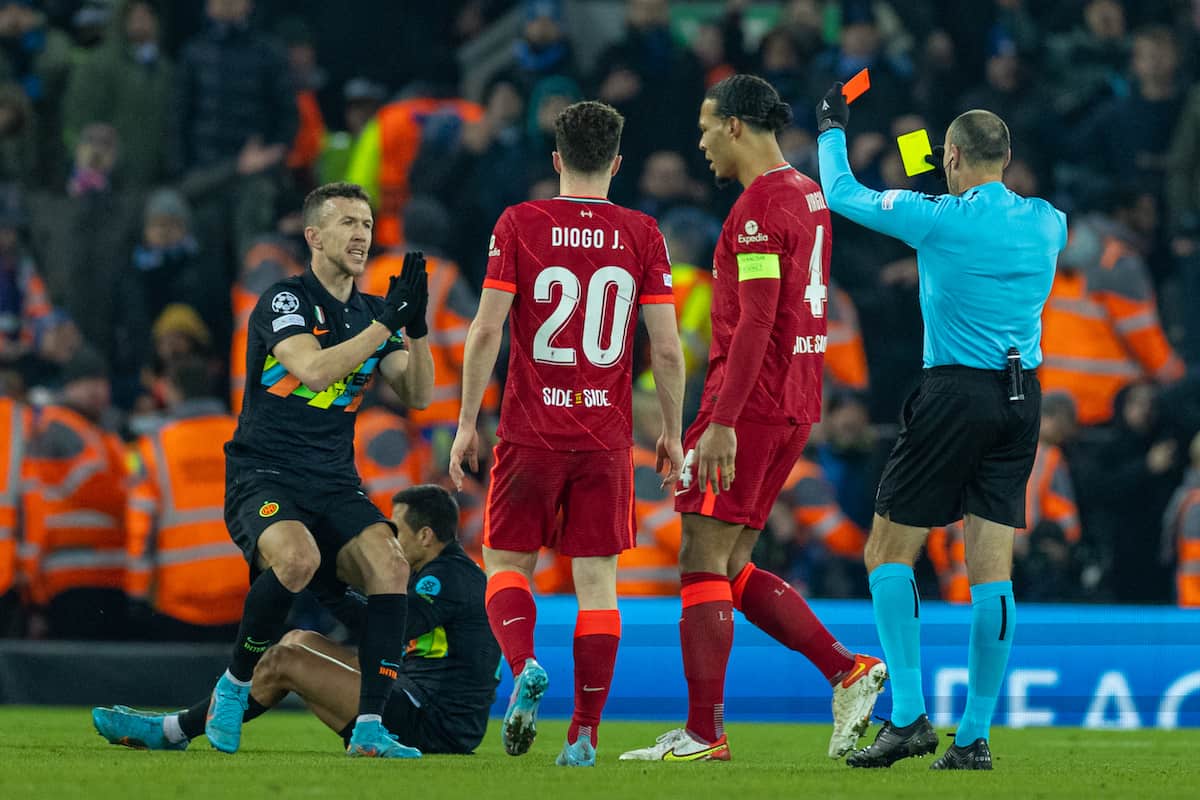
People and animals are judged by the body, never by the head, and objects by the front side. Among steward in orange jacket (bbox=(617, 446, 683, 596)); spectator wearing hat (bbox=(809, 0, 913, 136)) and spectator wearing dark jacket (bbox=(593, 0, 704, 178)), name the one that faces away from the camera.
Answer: the steward in orange jacket

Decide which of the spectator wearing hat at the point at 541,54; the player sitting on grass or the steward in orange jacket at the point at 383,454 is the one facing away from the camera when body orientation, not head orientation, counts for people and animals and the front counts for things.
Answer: the steward in orange jacket

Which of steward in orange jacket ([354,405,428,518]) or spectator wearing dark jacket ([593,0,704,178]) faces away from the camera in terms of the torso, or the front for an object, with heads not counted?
the steward in orange jacket

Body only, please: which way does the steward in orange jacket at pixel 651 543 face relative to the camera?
away from the camera

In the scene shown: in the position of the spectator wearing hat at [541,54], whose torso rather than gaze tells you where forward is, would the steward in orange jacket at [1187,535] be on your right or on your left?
on your left

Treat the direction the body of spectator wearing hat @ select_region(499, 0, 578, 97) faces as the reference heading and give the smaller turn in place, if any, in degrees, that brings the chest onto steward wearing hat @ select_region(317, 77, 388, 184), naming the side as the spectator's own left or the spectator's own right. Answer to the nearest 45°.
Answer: approximately 90° to the spectator's own right

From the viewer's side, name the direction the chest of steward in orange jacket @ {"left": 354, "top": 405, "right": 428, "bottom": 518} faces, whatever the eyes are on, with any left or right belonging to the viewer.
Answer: facing away from the viewer

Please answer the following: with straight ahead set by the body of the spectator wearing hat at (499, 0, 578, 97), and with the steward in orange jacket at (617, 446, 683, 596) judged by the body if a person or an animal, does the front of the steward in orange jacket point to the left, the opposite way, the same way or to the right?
the opposite way

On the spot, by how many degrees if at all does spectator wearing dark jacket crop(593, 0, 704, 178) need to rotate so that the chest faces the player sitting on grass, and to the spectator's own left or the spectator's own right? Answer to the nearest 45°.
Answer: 0° — they already face them
